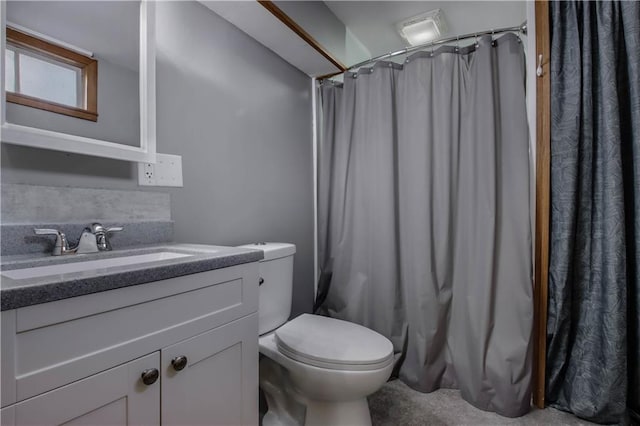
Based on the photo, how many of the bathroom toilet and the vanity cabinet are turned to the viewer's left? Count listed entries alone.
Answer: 0

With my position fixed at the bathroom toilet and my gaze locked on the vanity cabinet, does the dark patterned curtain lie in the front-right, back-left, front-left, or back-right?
back-left

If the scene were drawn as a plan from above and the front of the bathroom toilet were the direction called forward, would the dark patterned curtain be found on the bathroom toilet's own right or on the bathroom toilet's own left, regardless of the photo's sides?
on the bathroom toilet's own left

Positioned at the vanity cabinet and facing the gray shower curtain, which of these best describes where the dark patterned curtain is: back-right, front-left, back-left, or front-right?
front-right

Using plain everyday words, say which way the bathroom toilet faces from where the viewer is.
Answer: facing the viewer and to the right of the viewer

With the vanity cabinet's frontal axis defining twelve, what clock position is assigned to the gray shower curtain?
The gray shower curtain is roughly at 10 o'clock from the vanity cabinet.

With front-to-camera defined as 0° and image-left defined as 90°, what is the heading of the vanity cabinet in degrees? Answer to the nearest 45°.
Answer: approximately 315°

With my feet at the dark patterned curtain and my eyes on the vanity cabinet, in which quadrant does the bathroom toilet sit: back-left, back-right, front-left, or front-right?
front-right

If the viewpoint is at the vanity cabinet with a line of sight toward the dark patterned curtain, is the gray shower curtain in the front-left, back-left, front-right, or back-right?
front-left
